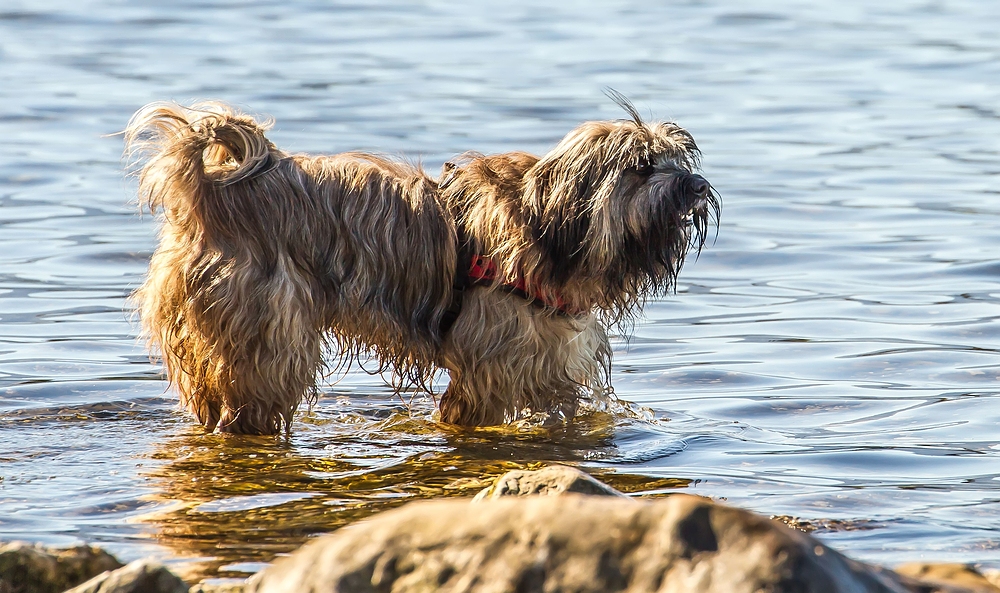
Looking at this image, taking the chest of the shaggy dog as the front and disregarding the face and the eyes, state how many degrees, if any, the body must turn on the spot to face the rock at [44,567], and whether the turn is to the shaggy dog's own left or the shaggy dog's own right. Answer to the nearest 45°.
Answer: approximately 135° to the shaggy dog's own right

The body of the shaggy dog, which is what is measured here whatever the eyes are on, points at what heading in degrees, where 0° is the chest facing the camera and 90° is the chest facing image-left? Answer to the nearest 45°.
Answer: approximately 270°

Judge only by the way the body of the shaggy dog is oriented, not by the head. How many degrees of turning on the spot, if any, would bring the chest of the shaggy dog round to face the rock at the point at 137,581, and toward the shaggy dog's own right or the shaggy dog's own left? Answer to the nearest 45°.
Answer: approximately 90° to the shaggy dog's own right

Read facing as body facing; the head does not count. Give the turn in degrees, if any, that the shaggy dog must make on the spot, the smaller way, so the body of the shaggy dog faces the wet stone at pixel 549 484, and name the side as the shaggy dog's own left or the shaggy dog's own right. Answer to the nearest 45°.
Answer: approximately 90° to the shaggy dog's own right

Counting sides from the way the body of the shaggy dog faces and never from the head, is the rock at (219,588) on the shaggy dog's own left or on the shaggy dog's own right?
on the shaggy dog's own right

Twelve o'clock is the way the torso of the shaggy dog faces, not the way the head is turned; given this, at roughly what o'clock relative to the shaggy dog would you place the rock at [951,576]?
The rock is roughly at 2 o'clock from the shaggy dog.

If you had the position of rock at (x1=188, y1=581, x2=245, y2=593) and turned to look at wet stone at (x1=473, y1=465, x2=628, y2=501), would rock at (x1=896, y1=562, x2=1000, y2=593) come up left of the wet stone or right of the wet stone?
right

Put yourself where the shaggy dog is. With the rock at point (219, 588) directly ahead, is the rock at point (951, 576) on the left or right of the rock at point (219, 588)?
left
